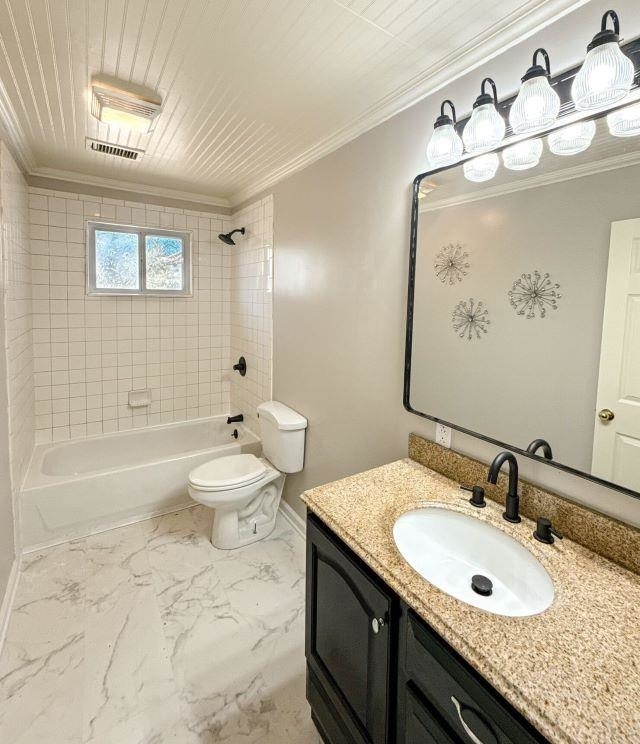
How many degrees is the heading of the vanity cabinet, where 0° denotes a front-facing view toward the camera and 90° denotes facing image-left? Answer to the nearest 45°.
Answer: approximately 45°

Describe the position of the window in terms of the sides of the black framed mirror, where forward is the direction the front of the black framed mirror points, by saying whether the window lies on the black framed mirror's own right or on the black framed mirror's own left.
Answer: on the black framed mirror's own right

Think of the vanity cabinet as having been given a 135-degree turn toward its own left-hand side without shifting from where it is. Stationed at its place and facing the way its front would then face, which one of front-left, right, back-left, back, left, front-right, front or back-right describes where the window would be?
back-left

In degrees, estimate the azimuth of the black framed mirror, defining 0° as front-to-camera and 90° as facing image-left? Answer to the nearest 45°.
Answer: approximately 45°

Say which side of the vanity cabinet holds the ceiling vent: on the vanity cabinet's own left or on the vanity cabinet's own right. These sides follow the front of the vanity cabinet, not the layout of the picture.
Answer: on the vanity cabinet's own right
